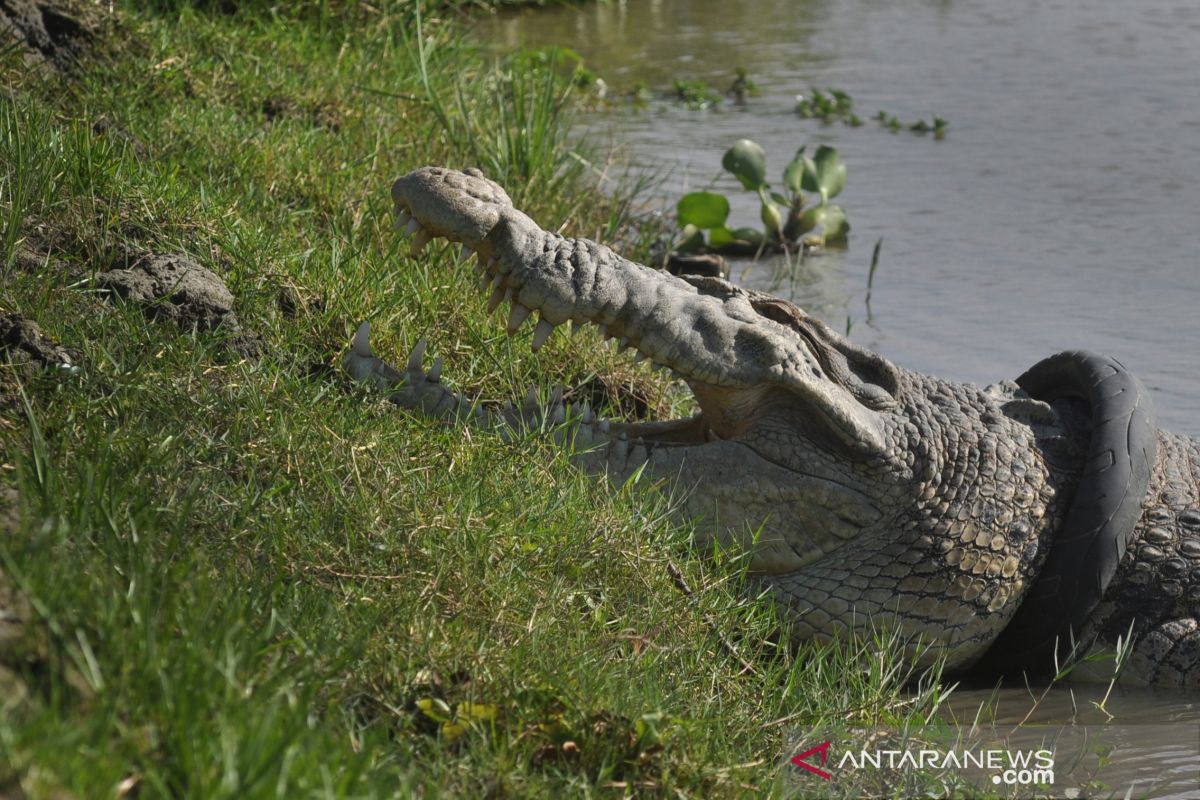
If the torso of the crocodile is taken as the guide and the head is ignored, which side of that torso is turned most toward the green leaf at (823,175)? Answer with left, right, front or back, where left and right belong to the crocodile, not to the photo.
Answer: right

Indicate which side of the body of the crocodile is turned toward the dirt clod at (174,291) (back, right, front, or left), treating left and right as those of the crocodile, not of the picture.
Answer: front

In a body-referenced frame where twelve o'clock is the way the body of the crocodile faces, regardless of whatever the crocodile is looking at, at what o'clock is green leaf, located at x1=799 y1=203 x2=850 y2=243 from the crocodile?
The green leaf is roughly at 3 o'clock from the crocodile.

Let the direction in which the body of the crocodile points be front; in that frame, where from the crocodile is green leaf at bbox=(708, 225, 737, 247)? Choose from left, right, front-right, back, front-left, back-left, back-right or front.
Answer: right

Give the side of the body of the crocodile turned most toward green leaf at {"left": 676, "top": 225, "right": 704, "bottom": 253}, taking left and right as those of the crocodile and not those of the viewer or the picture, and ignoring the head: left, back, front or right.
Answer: right

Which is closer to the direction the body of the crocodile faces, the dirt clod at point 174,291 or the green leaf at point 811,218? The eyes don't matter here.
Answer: the dirt clod

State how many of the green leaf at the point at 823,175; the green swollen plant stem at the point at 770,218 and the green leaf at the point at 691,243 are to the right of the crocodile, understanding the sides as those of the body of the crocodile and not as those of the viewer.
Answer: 3

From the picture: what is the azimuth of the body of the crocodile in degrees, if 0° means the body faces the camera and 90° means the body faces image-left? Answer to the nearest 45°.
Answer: approximately 90°

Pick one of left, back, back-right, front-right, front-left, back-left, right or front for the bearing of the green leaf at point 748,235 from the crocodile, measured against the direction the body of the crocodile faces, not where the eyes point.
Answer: right

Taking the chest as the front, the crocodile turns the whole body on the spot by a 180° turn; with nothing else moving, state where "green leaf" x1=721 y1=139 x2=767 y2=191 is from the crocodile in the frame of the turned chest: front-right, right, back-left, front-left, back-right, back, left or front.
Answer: left

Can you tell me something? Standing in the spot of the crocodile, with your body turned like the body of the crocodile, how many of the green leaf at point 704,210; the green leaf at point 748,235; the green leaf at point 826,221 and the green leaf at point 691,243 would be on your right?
4

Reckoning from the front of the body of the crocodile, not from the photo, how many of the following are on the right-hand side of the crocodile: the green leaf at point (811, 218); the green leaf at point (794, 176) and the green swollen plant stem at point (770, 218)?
3
